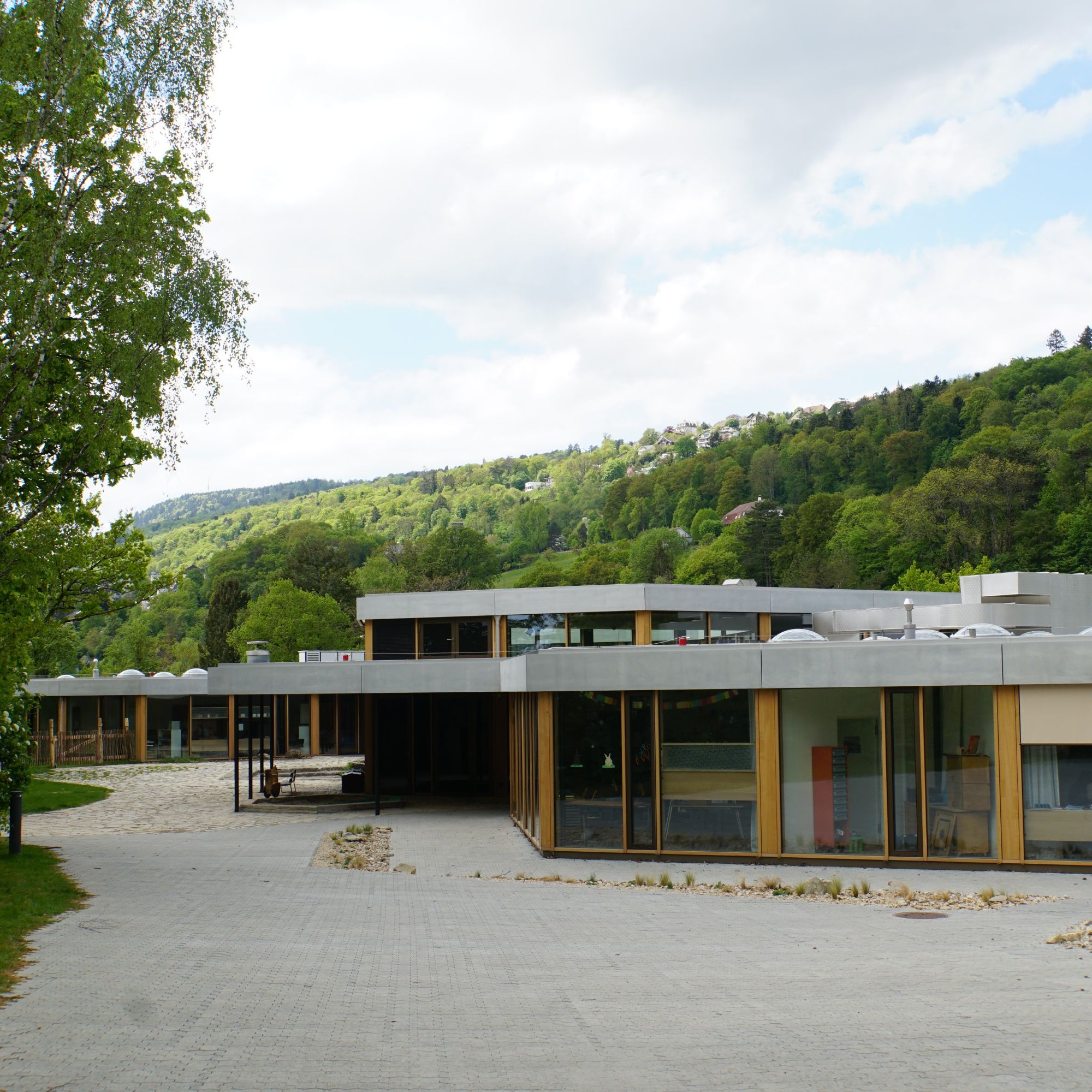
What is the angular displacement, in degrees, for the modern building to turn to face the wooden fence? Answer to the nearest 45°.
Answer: approximately 135° to its right

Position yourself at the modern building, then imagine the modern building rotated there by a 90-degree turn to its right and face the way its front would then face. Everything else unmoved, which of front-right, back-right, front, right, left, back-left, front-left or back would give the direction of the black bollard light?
front

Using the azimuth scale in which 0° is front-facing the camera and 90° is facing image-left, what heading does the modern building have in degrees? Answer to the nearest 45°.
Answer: approximately 0°

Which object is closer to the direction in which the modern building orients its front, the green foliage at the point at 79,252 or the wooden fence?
the green foliage

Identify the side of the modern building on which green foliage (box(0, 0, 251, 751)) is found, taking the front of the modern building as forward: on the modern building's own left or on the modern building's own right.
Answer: on the modern building's own right
